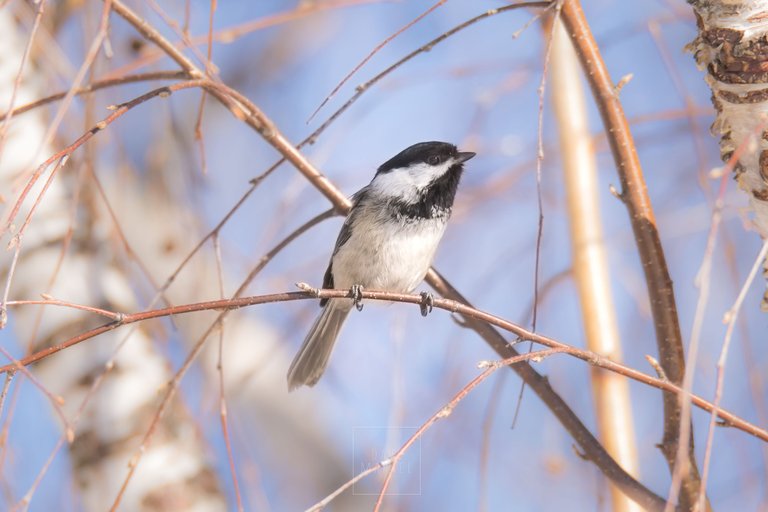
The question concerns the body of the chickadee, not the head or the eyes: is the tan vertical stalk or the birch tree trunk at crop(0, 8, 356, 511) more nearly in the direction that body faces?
the tan vertical stalk

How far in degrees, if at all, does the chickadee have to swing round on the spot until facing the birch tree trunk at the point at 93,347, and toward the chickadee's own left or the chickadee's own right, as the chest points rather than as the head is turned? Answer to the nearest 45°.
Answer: approximately 135° to the chickadee's own right

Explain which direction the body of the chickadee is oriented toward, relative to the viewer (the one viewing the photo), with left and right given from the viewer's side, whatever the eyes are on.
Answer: facing the viewer and to the right of the viewer

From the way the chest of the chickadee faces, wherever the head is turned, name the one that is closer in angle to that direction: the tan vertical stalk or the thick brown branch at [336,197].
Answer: the tan vertical stalk
